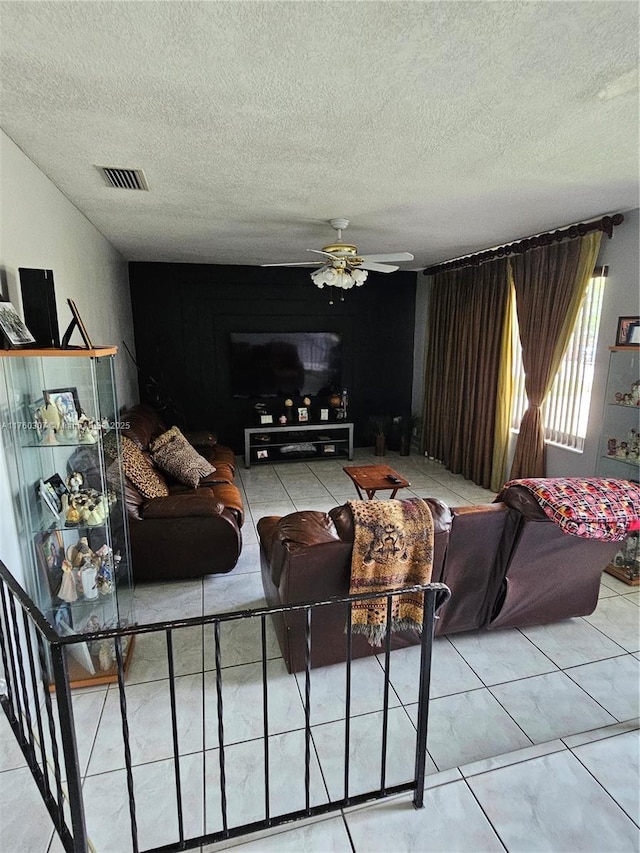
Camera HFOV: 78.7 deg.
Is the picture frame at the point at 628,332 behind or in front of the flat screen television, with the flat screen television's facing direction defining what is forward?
in front

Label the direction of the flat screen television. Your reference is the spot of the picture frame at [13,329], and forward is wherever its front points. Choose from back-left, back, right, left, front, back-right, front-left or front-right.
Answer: left

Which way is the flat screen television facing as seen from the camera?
toward the camera

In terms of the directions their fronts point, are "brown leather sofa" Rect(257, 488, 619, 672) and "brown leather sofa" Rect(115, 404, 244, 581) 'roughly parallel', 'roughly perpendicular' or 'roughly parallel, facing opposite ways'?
roughly perpendicular

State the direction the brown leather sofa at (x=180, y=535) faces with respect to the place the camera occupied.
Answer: facing to the right of the viewer

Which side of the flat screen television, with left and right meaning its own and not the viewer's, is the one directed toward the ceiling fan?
front

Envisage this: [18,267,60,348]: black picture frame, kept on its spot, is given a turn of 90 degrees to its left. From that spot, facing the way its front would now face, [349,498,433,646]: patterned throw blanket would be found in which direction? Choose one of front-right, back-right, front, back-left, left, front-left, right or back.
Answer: back-right

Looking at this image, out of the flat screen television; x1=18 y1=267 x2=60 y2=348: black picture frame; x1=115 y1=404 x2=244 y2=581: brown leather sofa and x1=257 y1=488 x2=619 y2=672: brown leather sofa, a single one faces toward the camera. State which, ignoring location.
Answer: the flat screen television

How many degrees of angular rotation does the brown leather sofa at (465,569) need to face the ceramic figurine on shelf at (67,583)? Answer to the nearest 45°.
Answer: approximately 45° to its left

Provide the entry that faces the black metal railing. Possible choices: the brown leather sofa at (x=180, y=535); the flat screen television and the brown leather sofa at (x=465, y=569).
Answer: the flat screen television

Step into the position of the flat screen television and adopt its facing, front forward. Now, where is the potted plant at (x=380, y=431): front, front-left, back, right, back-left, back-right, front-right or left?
left

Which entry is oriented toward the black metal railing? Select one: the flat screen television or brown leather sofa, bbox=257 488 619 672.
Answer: the flat screen television

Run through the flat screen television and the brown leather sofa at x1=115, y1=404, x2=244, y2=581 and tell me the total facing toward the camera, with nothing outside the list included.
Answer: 1

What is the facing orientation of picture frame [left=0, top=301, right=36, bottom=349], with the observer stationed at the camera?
facing the viewer and to the right of the viewer

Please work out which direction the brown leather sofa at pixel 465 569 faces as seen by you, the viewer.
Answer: facing away from the viewer and to the left of the viewer

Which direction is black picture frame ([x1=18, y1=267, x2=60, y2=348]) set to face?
to the viewer's right

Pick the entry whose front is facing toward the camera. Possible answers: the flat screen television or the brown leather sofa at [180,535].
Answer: the flat screen television
